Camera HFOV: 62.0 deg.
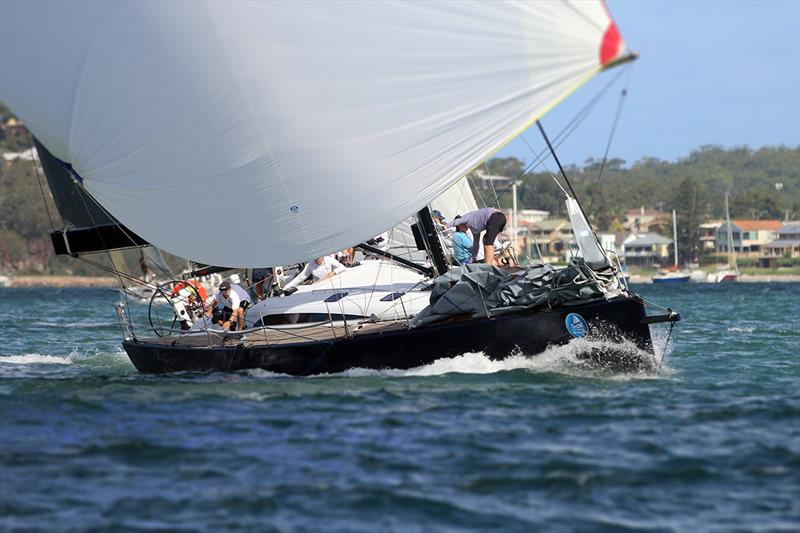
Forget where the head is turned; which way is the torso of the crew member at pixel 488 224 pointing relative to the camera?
to the viewer's left

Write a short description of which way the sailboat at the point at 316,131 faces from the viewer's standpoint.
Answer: facing to the right of the viewer

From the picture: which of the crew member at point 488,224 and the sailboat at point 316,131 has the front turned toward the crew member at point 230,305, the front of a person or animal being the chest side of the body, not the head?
the crew member at point 488,224

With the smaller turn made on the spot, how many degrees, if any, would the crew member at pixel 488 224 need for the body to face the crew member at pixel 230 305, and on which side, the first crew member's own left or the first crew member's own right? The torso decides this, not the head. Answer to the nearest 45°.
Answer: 0° — they already face them

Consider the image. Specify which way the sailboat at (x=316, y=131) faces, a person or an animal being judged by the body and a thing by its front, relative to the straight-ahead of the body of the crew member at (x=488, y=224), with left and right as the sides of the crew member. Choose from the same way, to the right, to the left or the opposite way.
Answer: the opposite way

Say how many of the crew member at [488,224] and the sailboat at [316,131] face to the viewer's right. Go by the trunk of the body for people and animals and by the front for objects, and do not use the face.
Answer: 1
